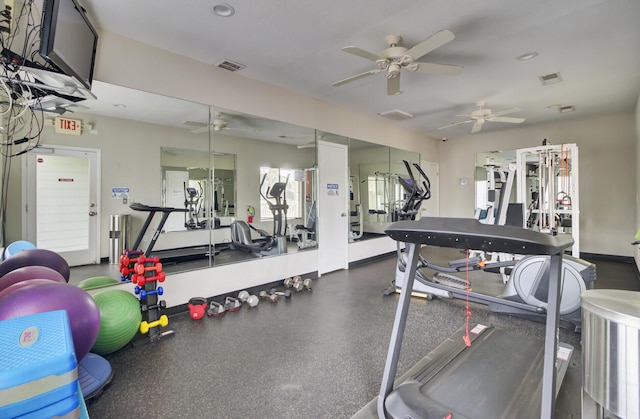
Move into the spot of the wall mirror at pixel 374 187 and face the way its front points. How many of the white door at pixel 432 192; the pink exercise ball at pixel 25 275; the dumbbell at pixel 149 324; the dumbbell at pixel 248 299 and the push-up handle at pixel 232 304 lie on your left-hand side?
1

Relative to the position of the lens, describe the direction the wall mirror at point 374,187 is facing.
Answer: facing the viewer and to the right of the viewer

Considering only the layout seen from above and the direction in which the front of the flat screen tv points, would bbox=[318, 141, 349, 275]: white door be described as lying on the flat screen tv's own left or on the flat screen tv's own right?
on the flat screen tv's own left

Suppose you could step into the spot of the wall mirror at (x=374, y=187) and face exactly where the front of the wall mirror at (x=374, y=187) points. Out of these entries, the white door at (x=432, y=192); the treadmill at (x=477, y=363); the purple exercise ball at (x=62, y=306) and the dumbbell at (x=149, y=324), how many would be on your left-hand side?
1

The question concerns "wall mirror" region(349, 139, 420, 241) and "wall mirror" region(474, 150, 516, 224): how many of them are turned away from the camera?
0

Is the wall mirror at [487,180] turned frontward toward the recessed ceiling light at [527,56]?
yes

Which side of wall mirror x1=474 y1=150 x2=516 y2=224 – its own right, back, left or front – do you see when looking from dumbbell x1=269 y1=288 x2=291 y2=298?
front

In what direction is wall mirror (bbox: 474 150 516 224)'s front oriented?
toward the camera

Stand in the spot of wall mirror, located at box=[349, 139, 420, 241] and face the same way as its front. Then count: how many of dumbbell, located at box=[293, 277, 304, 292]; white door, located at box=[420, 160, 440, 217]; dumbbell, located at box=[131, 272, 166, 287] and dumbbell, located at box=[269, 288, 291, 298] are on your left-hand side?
1

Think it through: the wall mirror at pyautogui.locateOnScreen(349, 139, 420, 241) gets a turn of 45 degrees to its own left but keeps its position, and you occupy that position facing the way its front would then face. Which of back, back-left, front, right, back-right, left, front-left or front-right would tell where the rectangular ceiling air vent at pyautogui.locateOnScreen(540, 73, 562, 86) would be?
front-right

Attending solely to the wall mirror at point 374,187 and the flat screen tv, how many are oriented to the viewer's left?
0

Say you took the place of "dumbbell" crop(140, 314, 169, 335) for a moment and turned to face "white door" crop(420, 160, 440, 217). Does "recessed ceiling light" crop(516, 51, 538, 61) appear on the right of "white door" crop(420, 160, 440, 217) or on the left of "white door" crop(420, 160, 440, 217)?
right

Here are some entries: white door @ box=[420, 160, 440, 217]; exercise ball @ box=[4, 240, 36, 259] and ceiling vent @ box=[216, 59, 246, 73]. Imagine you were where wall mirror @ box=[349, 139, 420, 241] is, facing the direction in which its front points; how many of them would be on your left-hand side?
1
